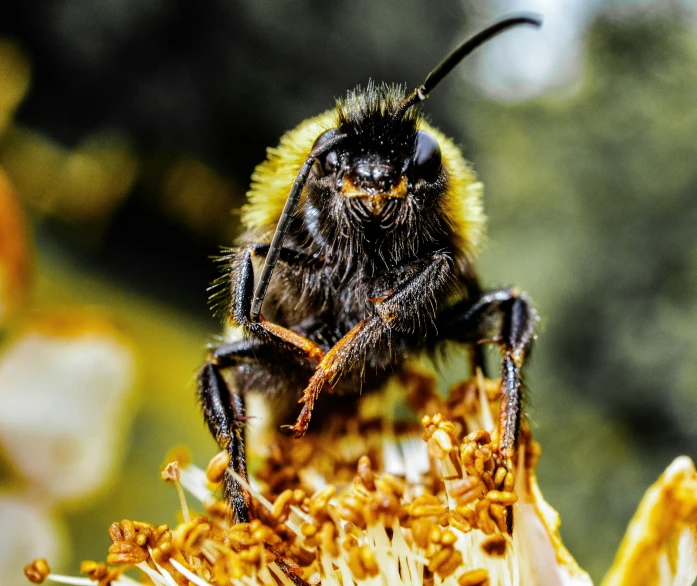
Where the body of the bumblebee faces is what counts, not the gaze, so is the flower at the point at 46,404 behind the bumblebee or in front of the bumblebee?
behind

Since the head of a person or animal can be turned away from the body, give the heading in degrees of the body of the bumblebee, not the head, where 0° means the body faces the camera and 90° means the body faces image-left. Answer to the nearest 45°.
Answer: approximately 0°
